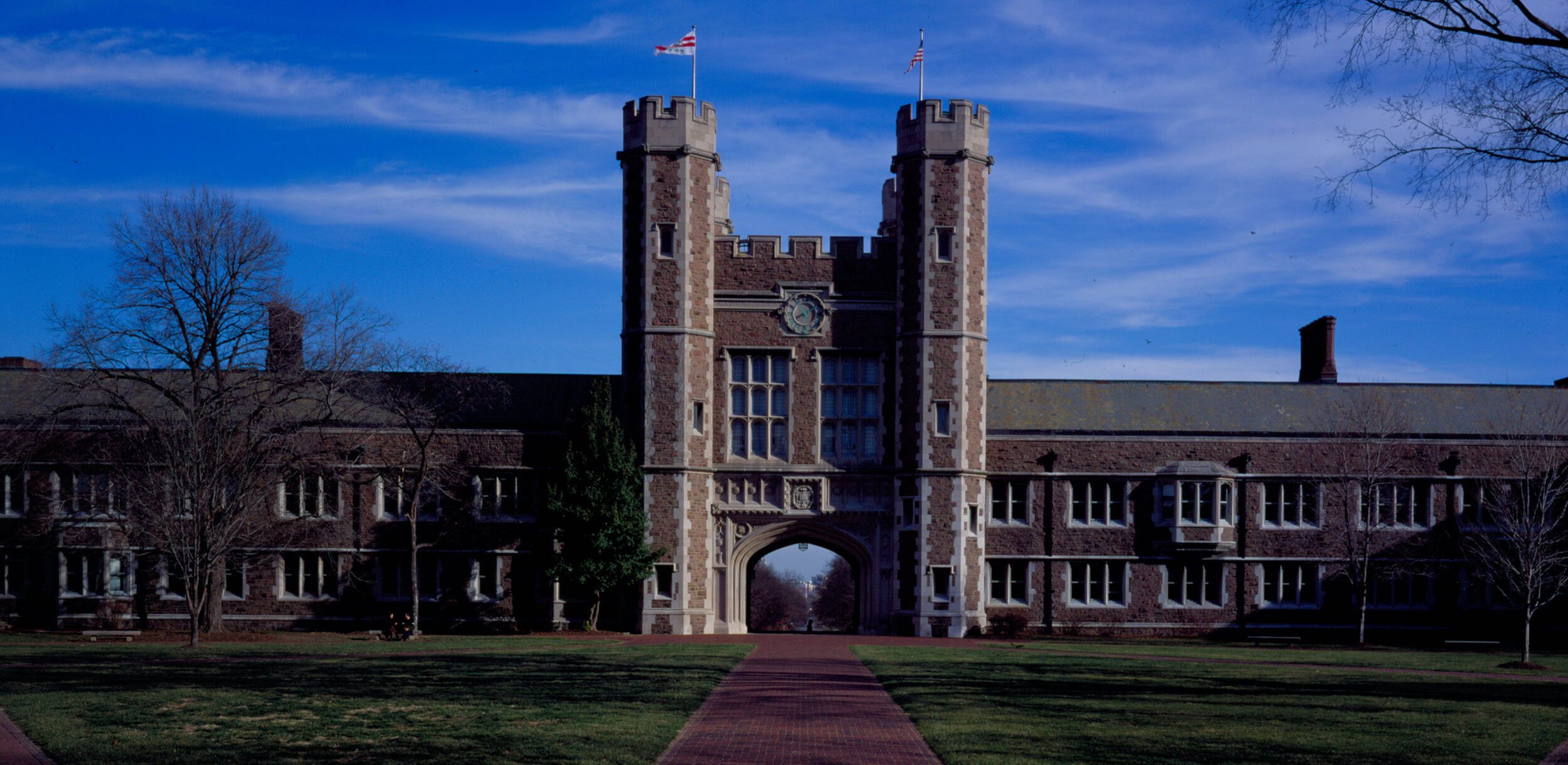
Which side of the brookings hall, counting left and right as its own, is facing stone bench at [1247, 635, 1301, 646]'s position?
left

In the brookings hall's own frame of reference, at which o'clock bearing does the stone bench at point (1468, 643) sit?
The stone bench is roughly at 9 o'clock from the brookings hall.

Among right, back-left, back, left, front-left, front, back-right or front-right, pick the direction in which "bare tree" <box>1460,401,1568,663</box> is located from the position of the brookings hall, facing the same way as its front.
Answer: left

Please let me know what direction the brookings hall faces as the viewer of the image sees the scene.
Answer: facing the viewer
